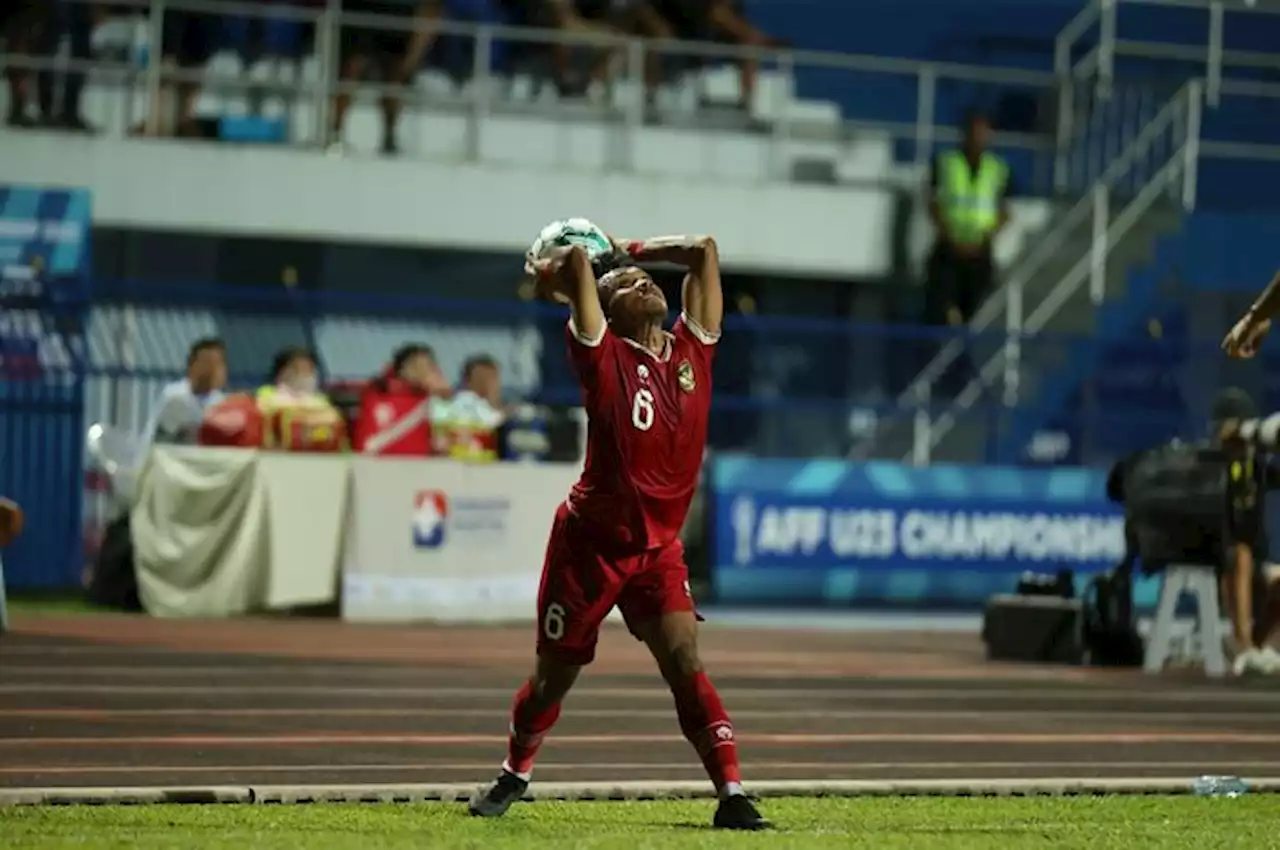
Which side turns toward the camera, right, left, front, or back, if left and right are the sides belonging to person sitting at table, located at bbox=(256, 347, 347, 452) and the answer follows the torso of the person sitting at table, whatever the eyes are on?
front

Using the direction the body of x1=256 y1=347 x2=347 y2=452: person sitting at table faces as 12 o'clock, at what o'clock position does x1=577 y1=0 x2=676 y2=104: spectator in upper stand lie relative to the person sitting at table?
The spectator in upper stand is roughly at 7 o'clock from the person sitting at table.

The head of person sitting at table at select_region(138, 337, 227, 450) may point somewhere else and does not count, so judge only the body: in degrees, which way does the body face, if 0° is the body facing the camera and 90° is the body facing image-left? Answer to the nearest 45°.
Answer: approximately 315°

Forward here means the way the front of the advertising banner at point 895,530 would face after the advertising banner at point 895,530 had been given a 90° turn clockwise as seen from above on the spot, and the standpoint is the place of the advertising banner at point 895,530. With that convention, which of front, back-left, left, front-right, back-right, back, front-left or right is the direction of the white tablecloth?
front-left

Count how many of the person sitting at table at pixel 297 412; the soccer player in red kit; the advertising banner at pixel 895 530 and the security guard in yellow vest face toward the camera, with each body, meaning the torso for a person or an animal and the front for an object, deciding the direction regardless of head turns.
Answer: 4

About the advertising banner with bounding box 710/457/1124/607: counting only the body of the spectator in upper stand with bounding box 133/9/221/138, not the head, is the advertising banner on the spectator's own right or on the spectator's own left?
on the spectator's own left

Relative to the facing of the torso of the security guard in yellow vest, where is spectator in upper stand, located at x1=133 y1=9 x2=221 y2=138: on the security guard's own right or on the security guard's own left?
on the security guard's own right

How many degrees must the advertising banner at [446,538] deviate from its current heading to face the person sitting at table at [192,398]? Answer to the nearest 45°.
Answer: approximately 90° to its right

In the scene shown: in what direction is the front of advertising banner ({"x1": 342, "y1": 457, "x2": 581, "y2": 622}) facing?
toward the camera
